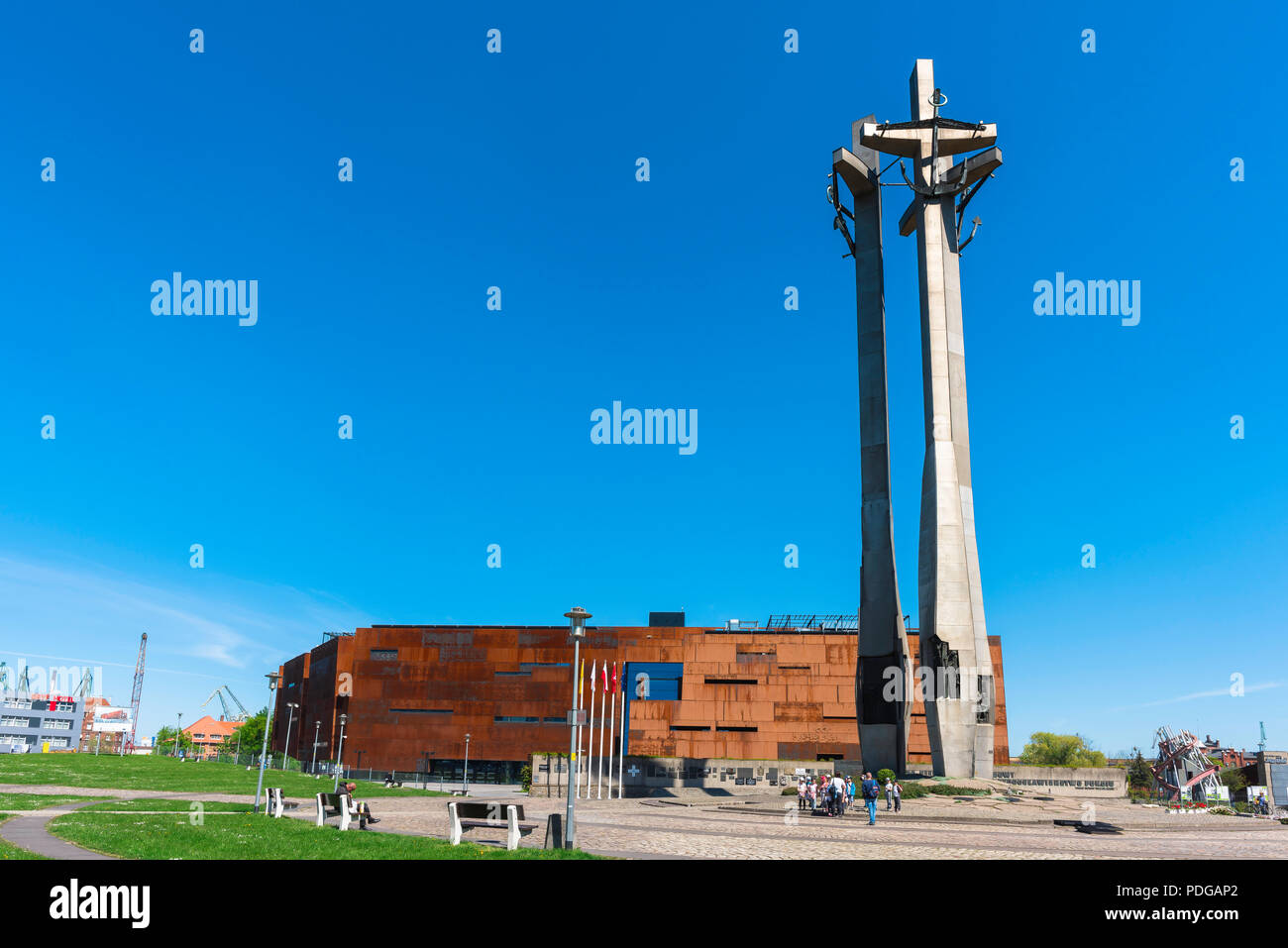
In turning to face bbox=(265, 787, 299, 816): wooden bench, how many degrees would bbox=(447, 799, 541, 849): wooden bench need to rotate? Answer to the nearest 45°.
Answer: approximately 90° to its left

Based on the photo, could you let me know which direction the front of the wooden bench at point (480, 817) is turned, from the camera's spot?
facing away from the viewer and to the right of the viewer

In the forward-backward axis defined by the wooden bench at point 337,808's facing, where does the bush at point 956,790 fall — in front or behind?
in front

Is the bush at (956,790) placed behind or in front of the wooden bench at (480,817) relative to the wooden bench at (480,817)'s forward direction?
in front

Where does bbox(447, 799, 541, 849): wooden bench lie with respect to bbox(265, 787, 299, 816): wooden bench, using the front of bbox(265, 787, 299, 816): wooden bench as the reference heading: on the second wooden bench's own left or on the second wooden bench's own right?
on the second wooden bench's own right

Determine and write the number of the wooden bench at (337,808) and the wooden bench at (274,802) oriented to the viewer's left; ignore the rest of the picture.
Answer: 0

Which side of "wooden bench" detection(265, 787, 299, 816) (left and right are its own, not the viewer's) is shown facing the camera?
right

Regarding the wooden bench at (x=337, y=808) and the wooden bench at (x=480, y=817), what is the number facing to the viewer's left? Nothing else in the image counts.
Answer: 0

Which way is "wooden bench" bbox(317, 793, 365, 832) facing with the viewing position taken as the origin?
facing away from the viewer and to the right of the viewer

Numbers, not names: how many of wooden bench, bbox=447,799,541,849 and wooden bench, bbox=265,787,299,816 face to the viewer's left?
0

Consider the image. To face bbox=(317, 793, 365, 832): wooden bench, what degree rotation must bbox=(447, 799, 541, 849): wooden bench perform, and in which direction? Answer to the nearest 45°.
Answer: approximately 90° to its left

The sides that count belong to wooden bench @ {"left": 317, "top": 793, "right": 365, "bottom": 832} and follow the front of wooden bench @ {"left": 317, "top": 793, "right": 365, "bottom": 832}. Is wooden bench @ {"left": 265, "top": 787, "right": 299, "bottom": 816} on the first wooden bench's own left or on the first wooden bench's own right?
on the first wooden bench's own left
